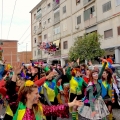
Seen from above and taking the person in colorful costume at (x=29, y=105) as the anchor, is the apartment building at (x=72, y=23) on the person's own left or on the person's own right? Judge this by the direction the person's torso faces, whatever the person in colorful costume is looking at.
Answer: on the person's own left

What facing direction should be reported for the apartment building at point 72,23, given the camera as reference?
facing the viewer and to the left of the viewer

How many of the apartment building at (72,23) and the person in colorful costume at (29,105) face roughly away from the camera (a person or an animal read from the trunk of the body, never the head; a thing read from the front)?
0

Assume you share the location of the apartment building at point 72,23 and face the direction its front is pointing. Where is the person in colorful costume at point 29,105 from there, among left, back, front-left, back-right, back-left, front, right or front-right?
front-left

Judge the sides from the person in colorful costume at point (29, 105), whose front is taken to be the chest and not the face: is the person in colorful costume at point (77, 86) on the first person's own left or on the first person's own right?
on the first person's own left

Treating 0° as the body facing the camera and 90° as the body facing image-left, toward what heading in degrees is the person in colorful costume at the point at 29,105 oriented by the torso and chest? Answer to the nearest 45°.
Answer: approximately 315°

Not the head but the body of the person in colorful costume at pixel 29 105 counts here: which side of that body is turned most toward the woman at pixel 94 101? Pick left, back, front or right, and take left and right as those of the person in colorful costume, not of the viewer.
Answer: left

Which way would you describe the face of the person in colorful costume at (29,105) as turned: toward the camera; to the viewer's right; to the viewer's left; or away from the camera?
to the viewer's right
